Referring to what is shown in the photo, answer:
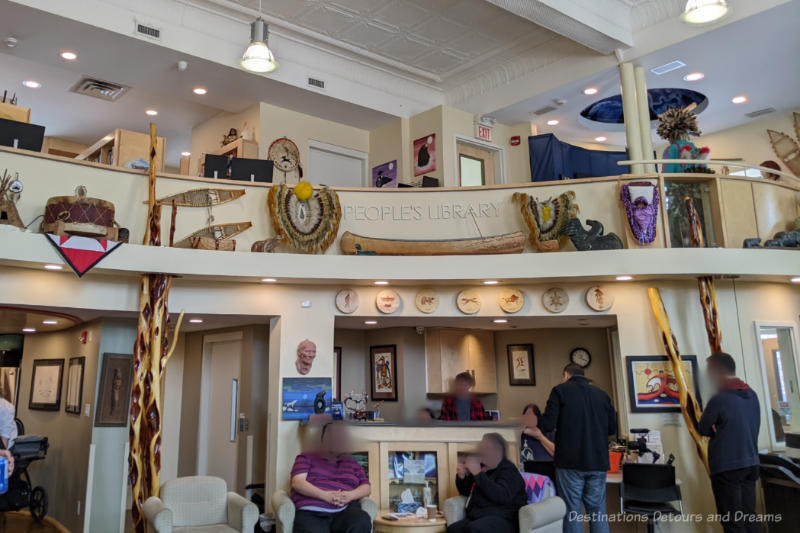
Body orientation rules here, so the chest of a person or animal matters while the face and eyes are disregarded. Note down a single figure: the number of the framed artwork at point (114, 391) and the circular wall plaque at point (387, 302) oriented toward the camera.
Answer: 2

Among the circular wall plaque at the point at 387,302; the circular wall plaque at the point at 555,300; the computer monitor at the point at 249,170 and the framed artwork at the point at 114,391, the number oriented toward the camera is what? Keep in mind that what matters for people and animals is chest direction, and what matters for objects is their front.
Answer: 3

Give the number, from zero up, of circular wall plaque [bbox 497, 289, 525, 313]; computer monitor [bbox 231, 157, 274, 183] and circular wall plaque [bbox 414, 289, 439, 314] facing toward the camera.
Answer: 2

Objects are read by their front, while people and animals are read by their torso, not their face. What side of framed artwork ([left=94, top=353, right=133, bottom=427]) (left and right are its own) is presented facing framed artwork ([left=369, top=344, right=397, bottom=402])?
left

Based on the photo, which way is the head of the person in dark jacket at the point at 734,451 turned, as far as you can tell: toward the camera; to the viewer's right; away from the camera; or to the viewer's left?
to the viewer's left

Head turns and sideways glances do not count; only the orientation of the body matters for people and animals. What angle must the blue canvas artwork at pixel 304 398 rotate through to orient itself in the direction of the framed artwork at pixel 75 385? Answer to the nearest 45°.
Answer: approximately 135° to its right

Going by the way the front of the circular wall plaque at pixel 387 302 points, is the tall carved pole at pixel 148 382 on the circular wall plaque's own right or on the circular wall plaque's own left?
on the circular wall plaque's own right

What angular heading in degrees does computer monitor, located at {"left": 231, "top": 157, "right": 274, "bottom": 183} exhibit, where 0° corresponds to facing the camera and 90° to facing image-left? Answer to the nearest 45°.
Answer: approximately 180°
